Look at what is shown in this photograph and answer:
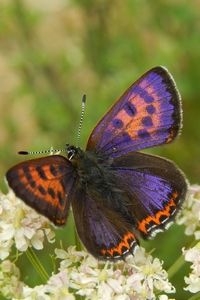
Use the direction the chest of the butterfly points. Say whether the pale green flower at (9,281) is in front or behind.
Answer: in front

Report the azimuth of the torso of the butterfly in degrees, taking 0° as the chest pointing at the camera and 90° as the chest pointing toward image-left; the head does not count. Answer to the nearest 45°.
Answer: approximately 135°
